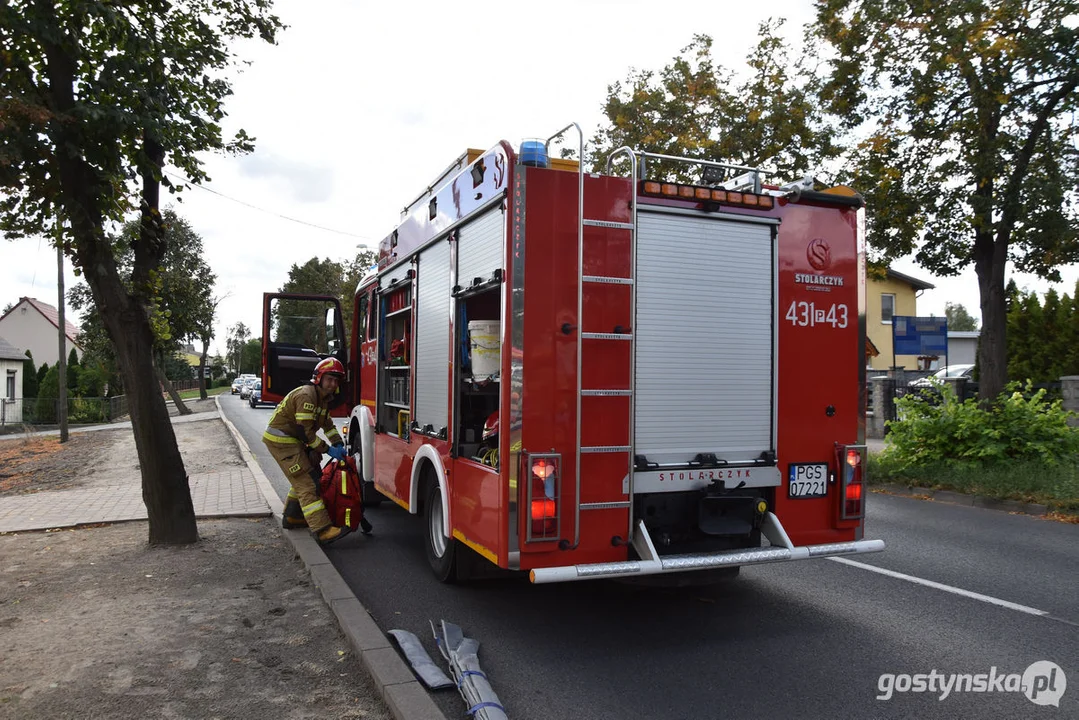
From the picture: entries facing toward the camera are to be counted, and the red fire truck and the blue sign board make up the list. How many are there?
1

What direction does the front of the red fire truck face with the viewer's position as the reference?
facing away from the viewer and to the left of the viewer

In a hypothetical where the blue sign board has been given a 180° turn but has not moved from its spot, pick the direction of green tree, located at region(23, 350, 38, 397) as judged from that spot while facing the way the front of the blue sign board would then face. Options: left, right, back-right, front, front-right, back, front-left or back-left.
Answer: left

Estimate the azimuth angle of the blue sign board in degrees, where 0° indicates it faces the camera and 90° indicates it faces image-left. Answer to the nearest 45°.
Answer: approximately 0°

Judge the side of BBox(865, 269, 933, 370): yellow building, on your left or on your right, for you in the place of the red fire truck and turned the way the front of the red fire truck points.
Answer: on your right

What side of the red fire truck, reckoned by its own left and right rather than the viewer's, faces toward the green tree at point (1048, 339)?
right

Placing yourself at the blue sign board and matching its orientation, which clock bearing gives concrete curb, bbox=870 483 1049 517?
The concrete curb is roughly at 12 o'clock from the blue sign board.

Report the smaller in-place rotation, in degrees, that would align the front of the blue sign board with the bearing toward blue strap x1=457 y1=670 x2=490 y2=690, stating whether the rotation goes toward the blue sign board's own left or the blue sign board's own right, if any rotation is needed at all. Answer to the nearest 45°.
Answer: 0° — it already faces it

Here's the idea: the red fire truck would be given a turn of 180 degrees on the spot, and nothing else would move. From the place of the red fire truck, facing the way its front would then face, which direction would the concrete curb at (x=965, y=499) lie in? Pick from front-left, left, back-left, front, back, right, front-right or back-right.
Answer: left

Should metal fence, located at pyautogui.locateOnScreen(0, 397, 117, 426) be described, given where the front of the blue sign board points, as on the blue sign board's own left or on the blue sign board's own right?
on the blue sign board's own right

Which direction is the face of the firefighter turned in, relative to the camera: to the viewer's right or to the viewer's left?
to the viewer's right

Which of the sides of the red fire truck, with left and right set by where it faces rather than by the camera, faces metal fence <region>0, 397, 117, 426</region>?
front

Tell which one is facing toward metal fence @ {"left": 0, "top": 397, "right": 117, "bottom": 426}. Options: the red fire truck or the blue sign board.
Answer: the red fire truck
